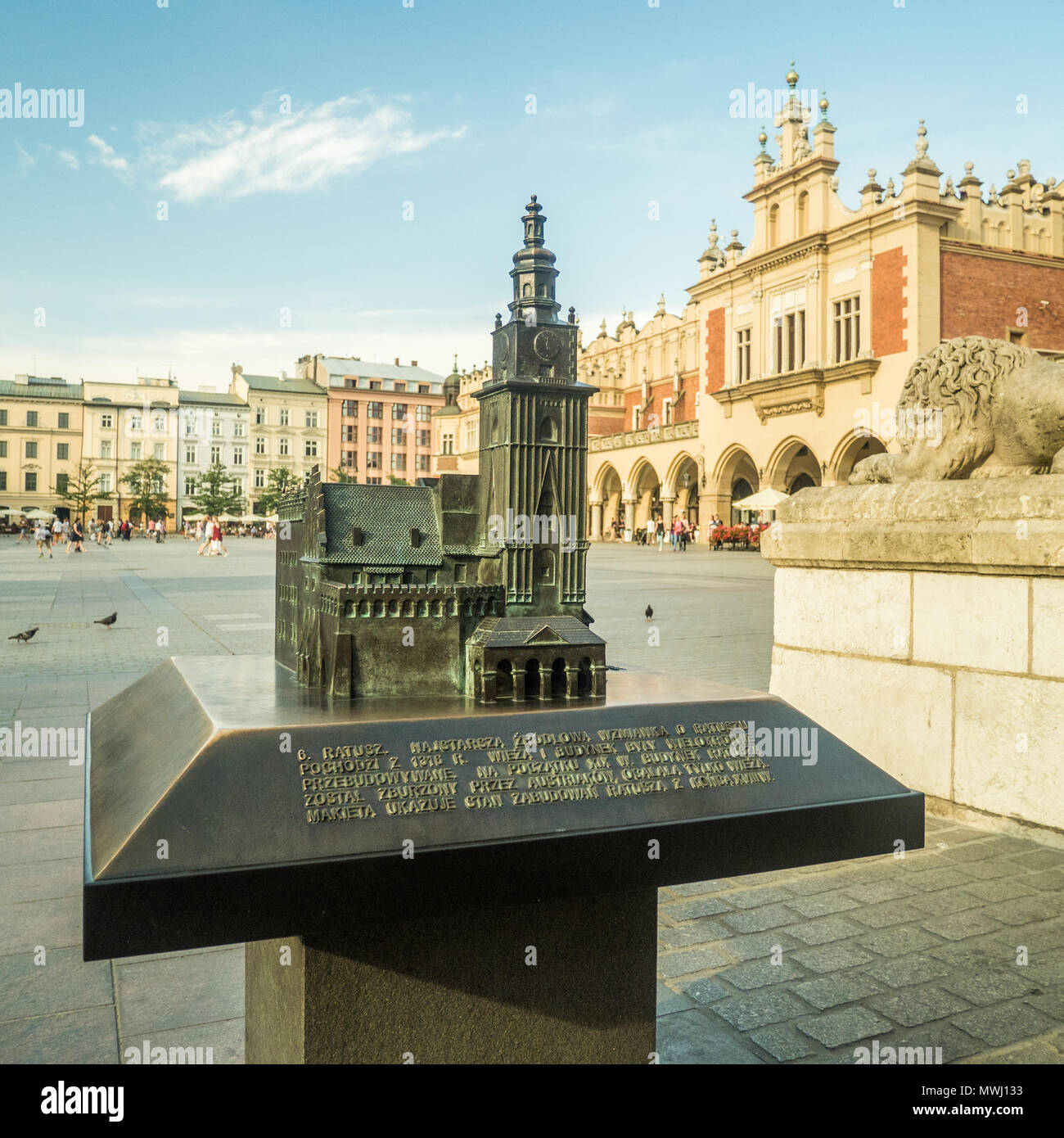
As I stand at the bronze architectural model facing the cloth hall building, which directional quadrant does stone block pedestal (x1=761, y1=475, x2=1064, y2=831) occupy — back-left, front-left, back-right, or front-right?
front-right

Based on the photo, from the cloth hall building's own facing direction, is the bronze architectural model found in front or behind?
in front

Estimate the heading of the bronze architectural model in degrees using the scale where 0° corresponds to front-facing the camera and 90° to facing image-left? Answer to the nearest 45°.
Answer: approximately 0°

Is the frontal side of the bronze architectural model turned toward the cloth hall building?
no

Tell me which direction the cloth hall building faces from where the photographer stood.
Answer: facing the viewer and to the left of the viewer

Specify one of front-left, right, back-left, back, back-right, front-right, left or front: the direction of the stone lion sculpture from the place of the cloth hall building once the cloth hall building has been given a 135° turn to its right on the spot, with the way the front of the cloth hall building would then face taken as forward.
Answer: back

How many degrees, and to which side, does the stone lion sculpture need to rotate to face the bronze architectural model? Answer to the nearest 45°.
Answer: approximately 45° to its left

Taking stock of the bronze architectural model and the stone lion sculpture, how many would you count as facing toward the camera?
1

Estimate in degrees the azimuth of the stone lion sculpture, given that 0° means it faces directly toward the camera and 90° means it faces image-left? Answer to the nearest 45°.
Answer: approximately 90°

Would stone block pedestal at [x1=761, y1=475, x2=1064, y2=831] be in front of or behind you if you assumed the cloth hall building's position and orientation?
in front

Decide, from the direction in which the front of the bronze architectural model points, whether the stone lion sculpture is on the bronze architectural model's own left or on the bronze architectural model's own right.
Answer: on the bronze architectural model's own left
